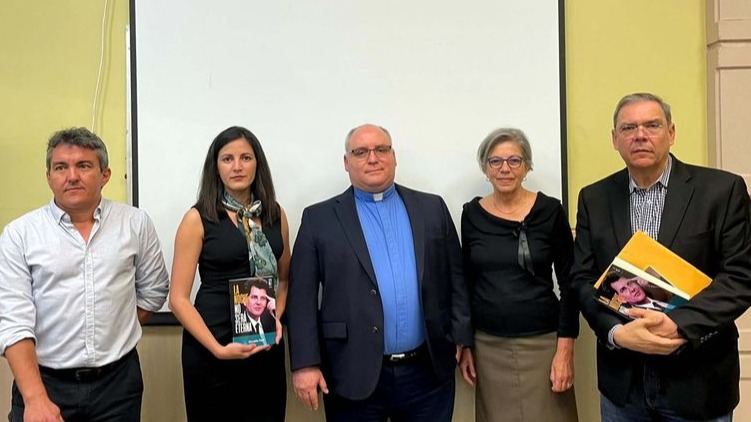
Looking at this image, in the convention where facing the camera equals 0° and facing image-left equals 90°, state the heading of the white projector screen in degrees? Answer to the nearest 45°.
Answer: approximately 0°

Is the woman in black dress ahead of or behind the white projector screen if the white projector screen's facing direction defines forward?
ahead

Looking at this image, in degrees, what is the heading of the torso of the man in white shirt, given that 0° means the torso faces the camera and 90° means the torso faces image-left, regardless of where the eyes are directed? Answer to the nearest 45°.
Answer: approximately 0°

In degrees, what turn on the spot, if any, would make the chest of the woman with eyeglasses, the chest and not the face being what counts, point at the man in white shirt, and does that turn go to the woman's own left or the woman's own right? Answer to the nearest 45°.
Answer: approximately 45° to the woman's own right

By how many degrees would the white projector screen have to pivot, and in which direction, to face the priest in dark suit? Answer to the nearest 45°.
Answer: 0° — it already faces them
